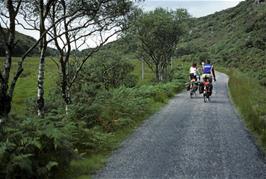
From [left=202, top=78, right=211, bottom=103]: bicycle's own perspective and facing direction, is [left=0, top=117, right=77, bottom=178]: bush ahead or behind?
behind

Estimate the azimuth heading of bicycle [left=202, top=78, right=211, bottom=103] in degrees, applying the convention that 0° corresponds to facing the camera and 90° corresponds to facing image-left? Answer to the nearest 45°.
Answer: approximately 180°
